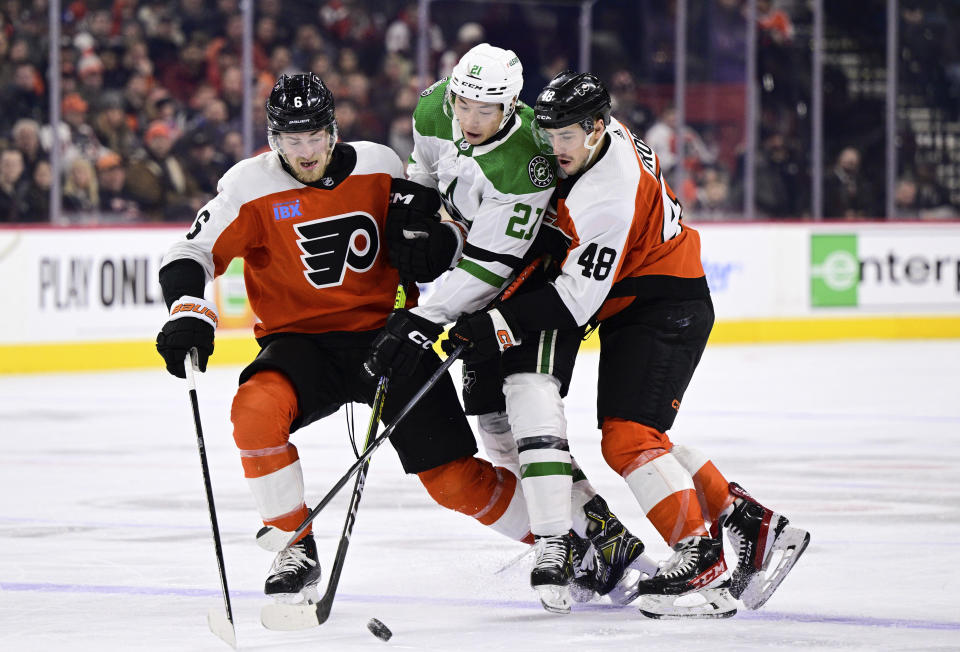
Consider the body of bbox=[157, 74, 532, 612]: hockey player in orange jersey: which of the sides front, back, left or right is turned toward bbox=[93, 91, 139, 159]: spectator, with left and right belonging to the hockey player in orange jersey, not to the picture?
back

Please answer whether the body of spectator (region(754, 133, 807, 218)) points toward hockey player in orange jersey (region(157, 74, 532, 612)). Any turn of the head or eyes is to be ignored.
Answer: yes

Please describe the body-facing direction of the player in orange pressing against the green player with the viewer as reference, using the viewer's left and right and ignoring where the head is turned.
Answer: facing to the left of the viewer

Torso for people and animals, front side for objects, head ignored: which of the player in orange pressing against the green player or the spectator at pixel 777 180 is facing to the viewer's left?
the player in orange pressing against the green player

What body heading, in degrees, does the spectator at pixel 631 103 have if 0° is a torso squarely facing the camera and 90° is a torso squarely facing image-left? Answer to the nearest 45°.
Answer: approximately 0°

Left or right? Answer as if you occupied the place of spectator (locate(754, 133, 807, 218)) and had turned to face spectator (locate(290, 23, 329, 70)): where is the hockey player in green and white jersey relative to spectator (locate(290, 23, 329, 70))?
left

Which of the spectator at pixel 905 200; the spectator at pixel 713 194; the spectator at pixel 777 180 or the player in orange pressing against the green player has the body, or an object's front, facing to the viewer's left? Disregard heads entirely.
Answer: the player in orange pressing against the green player

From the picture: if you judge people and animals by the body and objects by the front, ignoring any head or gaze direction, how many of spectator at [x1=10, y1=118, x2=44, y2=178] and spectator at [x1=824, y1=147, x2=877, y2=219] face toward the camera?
2

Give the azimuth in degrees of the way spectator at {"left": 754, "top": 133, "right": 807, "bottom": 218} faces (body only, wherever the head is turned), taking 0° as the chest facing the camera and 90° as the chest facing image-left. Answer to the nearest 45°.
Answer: approximately 0°

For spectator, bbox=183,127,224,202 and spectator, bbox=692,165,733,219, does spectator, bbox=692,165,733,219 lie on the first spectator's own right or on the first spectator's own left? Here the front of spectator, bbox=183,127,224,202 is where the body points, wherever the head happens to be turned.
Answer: on the first spectator's own left
